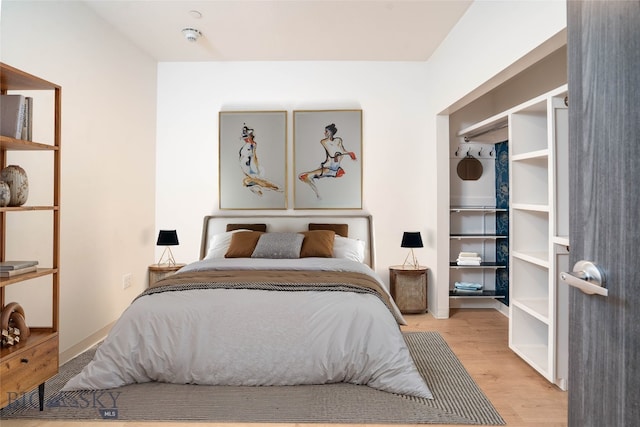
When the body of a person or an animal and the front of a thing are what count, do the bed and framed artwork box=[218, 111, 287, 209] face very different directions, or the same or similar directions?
same or similar directions

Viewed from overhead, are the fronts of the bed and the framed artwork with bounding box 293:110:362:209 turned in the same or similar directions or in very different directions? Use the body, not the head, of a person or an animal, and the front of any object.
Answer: same or similar directions

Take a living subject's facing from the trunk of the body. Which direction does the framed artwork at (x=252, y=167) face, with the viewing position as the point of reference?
facing the viewer

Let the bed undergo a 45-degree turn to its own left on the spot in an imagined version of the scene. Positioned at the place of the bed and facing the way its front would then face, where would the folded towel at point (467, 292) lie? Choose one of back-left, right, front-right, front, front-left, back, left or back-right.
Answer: left

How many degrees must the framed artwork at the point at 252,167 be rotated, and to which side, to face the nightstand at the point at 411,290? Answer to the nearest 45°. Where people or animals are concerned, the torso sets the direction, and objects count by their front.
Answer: approximately 90° to its left

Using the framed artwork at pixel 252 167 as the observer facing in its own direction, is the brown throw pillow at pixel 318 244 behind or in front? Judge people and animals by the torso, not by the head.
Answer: in front

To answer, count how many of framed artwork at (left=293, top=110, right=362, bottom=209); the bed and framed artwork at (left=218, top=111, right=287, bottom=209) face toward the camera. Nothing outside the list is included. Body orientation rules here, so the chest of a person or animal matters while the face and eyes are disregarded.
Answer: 3

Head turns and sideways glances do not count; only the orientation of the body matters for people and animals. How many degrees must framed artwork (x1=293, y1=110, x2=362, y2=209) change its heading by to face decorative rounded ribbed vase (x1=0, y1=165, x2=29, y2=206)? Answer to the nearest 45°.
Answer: approximately 45° to its right

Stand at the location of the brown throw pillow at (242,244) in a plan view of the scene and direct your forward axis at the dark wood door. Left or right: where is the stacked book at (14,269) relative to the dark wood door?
right

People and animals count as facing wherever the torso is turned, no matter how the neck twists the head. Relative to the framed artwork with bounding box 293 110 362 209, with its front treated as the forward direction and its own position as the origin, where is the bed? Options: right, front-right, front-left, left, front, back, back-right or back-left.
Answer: front

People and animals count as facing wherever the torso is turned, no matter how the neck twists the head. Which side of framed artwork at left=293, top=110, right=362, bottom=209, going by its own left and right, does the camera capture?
front

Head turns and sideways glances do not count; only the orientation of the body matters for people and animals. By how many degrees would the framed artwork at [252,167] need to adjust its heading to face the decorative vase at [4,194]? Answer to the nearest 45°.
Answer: approximately 45° to its right

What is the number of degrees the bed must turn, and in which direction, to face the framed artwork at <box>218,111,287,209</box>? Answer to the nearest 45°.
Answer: approximately 180°
